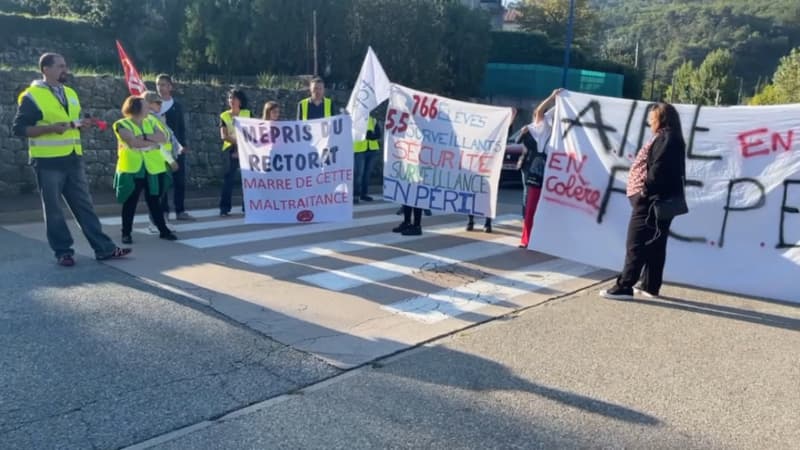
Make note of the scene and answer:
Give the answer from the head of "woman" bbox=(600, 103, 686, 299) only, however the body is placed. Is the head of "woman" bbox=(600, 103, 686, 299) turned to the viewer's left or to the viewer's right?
to the viewer's left

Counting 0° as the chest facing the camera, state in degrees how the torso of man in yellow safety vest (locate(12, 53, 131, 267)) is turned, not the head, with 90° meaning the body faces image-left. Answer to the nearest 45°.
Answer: approximately 315°

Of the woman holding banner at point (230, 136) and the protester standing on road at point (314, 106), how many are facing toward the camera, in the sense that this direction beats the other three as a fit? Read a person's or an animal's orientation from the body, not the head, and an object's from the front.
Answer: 2

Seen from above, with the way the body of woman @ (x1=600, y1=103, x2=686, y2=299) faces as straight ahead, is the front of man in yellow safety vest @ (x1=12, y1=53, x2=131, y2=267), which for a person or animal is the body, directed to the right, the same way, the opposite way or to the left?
the opposite way

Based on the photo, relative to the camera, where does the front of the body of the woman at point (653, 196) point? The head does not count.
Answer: to the viewer's left

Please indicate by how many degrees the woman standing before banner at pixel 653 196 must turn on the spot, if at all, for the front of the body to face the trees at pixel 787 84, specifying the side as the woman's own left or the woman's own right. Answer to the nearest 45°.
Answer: approximately 90° to the woman's own right

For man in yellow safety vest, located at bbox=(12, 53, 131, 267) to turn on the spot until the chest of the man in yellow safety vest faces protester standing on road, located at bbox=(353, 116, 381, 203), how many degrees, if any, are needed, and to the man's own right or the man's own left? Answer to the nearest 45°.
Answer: approximately 90° to the man's own left

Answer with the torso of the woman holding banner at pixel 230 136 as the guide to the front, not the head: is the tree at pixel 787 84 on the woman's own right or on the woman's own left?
on the woman's own left

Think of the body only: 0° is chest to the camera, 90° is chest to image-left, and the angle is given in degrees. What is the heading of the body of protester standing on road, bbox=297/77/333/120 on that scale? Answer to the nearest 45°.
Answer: approximately 0°

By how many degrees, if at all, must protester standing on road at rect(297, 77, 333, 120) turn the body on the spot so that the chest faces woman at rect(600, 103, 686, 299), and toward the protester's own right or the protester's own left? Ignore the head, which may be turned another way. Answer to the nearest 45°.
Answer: approximately 45° to the protester's own left
